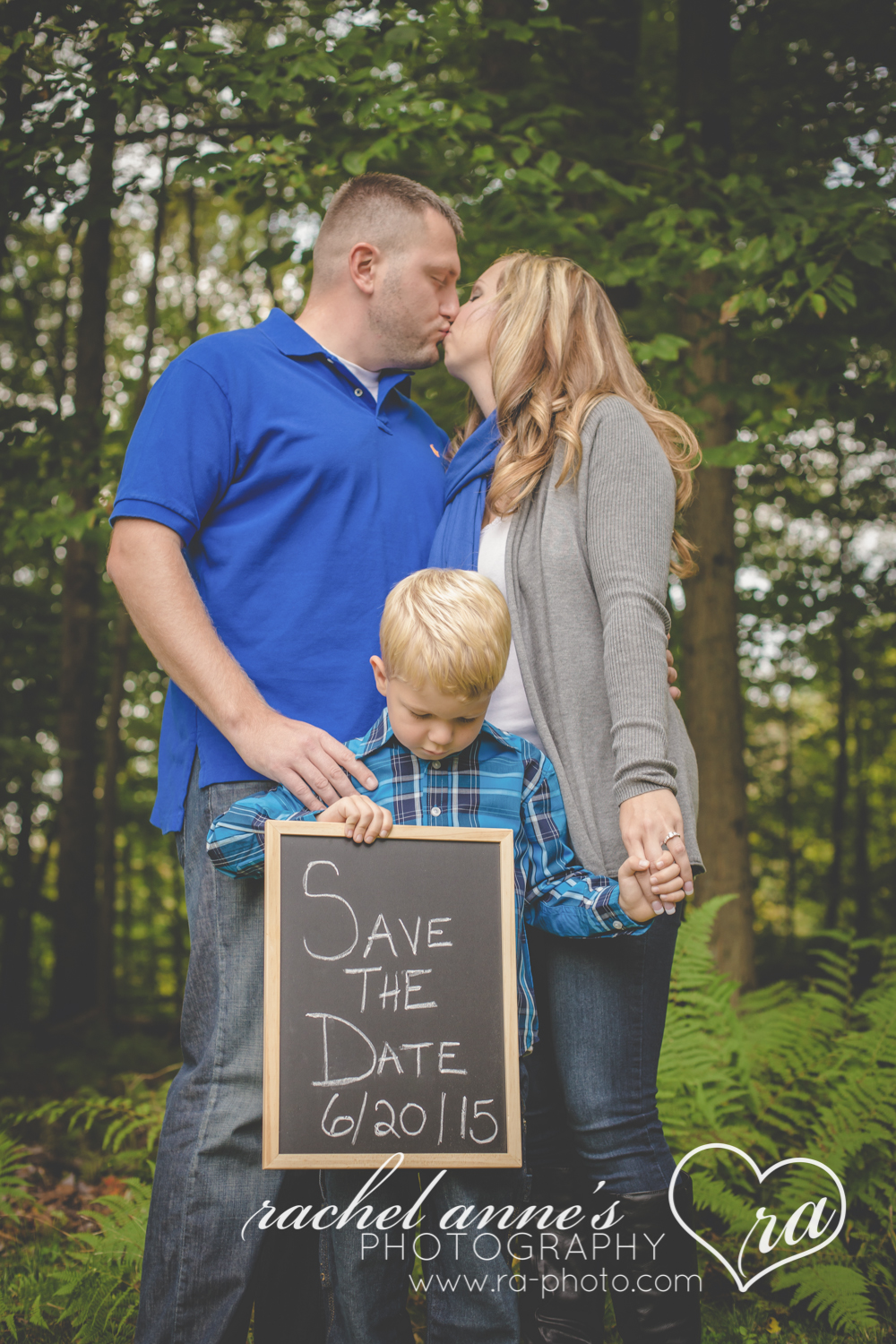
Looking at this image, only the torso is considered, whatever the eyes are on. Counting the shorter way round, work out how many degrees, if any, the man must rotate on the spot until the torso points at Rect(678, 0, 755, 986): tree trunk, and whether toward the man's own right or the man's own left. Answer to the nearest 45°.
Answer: approximately 90° to the man's own left

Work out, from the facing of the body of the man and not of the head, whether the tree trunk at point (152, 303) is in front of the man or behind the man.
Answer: behind

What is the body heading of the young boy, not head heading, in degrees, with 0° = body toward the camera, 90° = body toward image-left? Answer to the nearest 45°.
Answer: approximately 0°

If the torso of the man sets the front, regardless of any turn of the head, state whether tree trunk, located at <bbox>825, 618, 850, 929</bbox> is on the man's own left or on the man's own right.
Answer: on the man's own left

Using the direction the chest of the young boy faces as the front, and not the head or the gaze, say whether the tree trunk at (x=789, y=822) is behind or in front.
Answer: behind

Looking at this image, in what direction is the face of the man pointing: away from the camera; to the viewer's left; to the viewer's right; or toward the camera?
to the viewer's right

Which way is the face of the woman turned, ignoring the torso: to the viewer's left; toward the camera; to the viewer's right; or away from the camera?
to the viewer's left

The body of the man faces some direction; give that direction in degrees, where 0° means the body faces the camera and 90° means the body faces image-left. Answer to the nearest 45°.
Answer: approximately 315°
